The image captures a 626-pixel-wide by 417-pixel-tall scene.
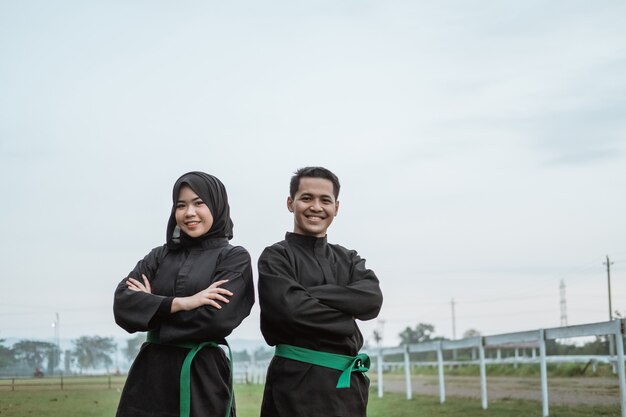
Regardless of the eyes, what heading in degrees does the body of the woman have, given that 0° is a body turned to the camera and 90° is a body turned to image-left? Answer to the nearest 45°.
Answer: approximately 45°

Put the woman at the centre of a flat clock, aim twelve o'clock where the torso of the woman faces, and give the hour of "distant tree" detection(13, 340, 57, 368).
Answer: The distant tree is roughly at 4 o'clock from the woman.

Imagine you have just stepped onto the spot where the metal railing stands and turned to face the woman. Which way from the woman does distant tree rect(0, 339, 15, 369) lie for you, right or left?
right

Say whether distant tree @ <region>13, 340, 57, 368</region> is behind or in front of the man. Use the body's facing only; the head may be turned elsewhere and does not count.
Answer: behind

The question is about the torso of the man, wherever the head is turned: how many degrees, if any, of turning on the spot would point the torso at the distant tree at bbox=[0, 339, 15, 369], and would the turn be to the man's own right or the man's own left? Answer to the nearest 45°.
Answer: approximately 180°

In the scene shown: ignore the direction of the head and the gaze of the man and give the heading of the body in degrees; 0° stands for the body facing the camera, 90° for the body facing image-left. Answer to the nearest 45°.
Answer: approximately 315°

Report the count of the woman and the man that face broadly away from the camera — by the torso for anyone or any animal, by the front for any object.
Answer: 0

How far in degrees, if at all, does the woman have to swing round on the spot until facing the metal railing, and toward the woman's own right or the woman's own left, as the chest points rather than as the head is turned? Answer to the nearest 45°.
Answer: approximately 180°
